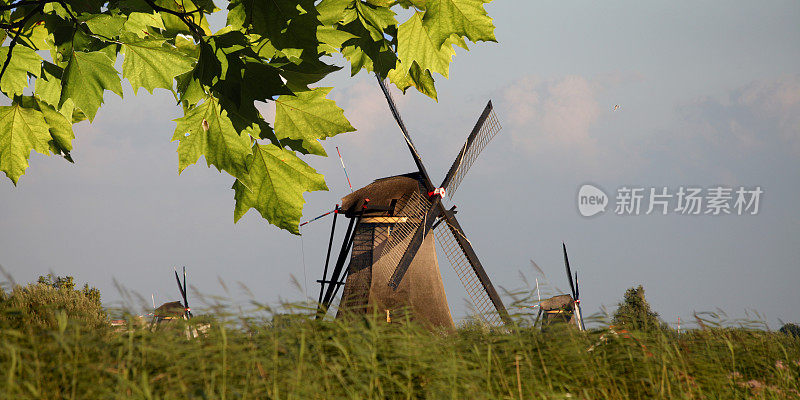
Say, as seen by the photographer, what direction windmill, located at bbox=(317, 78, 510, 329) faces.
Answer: facing the viewer and to the right of the viewer
